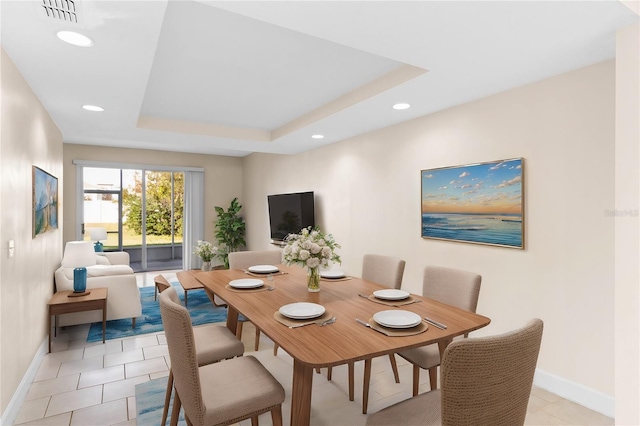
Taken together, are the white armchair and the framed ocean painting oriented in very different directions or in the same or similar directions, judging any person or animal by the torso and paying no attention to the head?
very different directions

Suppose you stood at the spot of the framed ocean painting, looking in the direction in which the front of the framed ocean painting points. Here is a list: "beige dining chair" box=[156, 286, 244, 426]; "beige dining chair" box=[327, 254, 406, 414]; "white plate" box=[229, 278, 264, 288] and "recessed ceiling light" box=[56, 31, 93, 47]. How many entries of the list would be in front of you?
4

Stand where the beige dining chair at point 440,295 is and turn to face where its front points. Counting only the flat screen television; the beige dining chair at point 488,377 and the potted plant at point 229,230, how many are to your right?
2

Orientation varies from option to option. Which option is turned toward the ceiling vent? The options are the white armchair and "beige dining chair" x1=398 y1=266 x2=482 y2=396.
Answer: the beige dining chair

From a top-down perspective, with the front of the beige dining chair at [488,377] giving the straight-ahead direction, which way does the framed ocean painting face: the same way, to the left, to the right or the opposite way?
to the left

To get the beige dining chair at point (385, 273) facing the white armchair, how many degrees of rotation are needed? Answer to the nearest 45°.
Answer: approximately 45° to its right

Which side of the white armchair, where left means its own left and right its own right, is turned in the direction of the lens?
right

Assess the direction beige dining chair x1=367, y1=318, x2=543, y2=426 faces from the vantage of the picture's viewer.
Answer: facing away from the viewer and to the left of the viewer

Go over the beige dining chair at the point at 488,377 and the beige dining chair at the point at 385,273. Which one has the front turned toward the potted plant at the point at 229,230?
the beige dining chair at the point at 488,377
